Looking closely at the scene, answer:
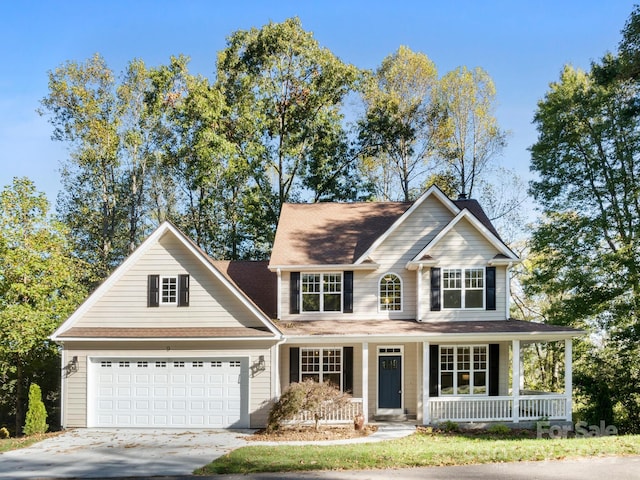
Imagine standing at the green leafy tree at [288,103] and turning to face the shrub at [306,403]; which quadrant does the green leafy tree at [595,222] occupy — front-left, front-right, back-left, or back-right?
front-left

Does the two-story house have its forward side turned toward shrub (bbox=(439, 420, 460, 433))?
no

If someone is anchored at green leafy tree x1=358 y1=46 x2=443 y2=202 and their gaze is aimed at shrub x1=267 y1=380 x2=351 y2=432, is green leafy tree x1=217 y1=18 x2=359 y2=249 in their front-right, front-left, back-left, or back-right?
front-right

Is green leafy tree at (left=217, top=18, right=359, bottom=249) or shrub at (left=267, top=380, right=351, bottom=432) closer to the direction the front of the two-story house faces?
the shrub

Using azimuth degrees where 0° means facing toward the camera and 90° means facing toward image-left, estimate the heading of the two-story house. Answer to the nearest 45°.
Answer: approximately 0°

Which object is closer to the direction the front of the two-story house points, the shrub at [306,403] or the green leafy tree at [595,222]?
the shrub

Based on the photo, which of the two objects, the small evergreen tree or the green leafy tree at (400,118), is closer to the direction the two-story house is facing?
the small evergreen tree

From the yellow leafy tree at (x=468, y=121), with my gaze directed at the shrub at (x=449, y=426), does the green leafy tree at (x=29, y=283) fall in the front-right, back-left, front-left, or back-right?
front-right

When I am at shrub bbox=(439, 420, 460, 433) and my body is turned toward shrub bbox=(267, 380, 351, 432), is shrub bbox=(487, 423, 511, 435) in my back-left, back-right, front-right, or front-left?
back-left

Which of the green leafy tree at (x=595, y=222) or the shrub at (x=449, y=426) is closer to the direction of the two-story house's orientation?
the shrub

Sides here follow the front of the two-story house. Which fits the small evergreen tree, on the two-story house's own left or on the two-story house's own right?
on the two-story house's own right

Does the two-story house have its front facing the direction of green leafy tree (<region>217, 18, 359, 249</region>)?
no
